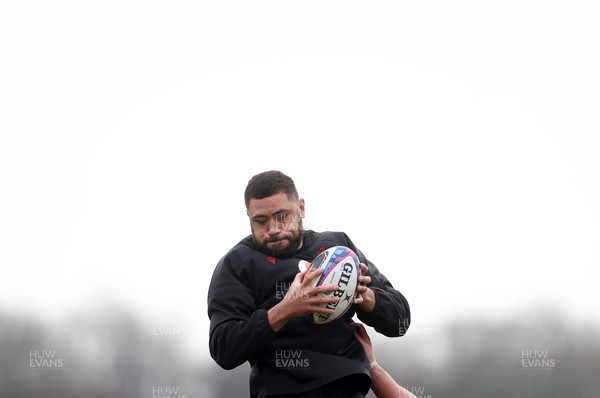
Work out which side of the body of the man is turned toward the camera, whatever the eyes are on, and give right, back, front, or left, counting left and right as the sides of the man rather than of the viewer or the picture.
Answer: front
